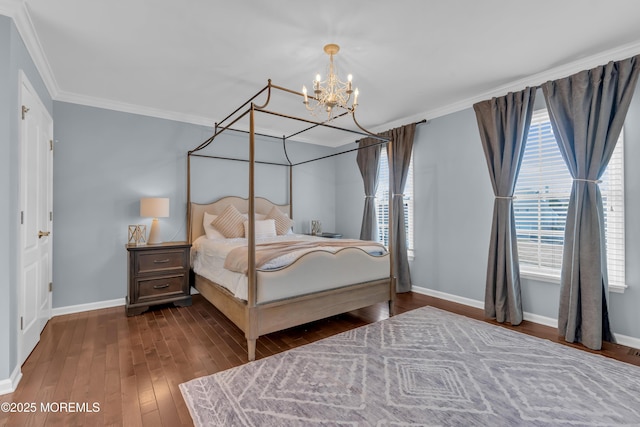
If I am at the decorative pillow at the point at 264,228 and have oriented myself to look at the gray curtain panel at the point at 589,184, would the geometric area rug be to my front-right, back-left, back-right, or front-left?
front-right

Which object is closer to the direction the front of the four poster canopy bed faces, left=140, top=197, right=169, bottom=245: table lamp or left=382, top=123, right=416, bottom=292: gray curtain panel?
the gray curtain panel

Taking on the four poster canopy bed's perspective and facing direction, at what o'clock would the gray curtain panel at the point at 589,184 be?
The gray curtain panel is roughly at 11 o'clock from the four poster canopy bed.

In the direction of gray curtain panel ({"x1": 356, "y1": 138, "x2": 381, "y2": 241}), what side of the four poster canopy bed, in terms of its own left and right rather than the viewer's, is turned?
left

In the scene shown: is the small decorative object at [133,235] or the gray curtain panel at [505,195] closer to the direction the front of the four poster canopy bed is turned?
the gray curtain panel

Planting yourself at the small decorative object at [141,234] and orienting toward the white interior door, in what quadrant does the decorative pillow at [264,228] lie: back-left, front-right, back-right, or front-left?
back-left

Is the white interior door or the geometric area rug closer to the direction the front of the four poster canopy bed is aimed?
the geometric area rug

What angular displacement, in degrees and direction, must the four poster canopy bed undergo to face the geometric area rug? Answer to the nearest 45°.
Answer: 0° — it already faces it

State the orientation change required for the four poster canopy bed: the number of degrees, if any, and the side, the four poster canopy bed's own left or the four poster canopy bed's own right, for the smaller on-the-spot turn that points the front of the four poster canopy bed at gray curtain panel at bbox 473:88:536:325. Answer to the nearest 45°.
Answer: approximately 45° to the four poster canopy bed's own left

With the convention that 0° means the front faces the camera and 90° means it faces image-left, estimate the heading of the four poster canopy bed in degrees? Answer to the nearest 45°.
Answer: approximately 315°

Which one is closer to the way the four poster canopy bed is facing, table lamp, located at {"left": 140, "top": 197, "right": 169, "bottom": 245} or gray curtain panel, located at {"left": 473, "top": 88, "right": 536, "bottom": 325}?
the gray curtain panel

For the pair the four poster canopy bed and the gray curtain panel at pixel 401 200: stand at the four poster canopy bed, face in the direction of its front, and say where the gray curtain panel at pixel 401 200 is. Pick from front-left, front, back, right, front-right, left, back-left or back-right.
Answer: left
